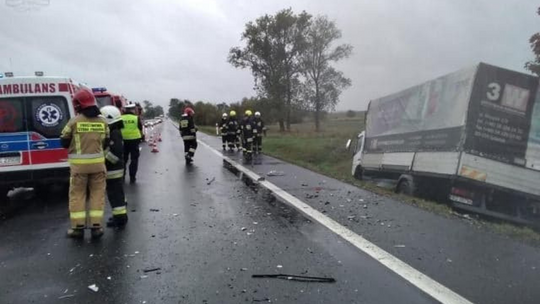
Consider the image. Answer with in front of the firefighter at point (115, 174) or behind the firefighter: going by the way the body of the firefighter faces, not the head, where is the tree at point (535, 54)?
behind

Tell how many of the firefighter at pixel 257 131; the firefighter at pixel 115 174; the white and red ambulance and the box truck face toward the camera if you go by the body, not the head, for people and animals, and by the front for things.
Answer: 1

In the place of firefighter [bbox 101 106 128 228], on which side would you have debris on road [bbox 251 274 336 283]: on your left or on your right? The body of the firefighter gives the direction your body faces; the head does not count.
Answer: on your left

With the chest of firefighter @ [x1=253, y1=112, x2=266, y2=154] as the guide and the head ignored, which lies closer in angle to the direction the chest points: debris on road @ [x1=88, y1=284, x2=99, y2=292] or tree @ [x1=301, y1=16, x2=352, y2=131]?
the debris on road

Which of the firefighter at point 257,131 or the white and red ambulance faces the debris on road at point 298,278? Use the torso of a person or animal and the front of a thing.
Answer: the firefighter

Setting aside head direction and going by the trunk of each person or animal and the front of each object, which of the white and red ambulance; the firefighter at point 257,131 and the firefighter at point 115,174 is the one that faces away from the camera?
the white and red ambulance

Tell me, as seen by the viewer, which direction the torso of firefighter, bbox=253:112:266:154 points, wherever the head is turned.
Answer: toward the camera

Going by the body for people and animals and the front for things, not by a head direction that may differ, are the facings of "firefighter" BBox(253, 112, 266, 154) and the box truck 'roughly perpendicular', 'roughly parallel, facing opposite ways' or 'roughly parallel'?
roughly parallel, facing opposite ways

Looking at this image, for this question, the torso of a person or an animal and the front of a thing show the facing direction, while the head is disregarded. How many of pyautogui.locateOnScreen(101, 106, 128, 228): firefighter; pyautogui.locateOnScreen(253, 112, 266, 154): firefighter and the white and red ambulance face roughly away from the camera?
1

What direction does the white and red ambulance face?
away from the camera

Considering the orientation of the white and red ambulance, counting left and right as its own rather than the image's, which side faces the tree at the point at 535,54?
right

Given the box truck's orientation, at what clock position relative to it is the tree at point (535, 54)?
The tree is roughly at 2 o'clock from the box truck.
